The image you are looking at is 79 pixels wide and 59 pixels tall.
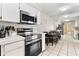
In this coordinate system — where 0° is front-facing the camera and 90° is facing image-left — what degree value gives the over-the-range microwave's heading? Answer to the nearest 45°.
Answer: approximately 315°
